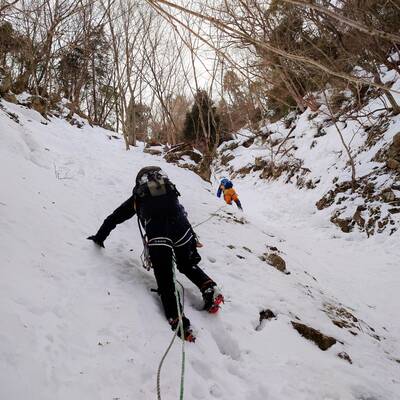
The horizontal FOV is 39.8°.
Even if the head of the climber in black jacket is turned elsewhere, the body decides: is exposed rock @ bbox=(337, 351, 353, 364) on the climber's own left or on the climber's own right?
on the climber's own right

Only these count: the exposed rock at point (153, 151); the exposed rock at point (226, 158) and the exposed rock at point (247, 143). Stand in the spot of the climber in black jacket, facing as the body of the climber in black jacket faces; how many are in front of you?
3

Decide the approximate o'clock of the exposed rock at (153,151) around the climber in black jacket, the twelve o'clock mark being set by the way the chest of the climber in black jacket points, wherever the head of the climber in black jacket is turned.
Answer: The exposed rock is roughly at 12 o'clock from the climber in black jacket.

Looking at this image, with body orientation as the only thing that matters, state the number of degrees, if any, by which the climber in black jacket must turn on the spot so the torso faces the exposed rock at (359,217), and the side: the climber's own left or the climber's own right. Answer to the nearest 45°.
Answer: approximately 45° to the climber's own right

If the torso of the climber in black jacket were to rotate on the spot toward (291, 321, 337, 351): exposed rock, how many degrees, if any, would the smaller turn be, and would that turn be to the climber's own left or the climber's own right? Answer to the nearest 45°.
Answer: approximately 90° to the climber's own right

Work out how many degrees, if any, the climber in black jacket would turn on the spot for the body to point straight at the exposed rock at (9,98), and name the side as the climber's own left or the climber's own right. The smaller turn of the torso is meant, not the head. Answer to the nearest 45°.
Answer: approximately 45° to the climber's own left

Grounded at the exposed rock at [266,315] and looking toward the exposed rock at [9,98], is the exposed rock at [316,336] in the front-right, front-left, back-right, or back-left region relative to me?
back-right

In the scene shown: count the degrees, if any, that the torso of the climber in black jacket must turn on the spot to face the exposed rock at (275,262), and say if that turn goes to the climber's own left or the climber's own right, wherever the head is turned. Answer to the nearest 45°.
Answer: approximately 45° to the climber's own right

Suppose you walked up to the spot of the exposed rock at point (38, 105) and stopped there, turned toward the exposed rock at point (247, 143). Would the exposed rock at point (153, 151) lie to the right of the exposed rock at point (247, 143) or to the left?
right

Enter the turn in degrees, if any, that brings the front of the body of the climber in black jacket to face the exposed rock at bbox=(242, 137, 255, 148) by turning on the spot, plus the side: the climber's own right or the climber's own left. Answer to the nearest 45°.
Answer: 0° — they already face it

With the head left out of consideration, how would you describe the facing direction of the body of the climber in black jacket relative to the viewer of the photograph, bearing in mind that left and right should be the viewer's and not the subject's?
facing away from the viewer
